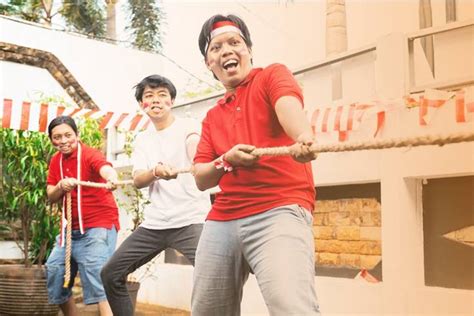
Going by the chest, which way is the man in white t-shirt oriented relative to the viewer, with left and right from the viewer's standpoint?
facing the viewer

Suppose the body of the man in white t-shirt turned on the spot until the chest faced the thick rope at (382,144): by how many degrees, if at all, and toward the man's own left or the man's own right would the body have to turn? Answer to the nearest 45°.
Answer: approximately 45° to the man's own left

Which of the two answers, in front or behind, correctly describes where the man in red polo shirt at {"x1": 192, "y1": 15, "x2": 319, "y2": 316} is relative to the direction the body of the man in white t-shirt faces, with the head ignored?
in front

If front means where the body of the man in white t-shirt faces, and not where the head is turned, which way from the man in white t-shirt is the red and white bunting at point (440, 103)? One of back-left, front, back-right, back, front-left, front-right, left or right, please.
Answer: left

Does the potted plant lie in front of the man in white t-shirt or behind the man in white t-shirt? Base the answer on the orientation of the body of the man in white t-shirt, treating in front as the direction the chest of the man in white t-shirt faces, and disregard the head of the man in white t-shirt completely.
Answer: behind

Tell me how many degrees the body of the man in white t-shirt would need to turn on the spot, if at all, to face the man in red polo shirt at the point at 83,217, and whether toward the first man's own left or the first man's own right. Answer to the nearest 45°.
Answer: approximately 135° to the first man's own right

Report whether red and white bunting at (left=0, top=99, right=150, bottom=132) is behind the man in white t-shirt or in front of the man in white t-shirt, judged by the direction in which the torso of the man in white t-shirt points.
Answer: behind

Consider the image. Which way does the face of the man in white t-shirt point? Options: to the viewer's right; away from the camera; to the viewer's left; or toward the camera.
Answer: toward the camera

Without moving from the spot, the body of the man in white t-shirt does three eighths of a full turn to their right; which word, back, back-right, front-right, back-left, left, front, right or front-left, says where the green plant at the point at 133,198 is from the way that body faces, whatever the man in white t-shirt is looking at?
front-right

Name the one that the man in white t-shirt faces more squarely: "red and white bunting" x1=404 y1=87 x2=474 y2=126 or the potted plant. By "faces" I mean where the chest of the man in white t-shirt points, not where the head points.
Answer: the red and white bunting

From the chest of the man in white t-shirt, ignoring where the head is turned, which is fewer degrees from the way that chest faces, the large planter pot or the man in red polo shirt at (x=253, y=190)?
the man in red polo shirt

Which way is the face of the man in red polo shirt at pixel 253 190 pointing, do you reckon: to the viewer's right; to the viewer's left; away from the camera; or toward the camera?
toward the camera

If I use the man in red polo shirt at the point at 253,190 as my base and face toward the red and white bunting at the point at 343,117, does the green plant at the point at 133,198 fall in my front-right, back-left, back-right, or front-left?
front-left

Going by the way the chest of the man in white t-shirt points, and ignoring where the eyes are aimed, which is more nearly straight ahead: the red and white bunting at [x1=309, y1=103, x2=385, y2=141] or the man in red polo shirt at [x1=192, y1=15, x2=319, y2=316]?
the man in red polo shirt
